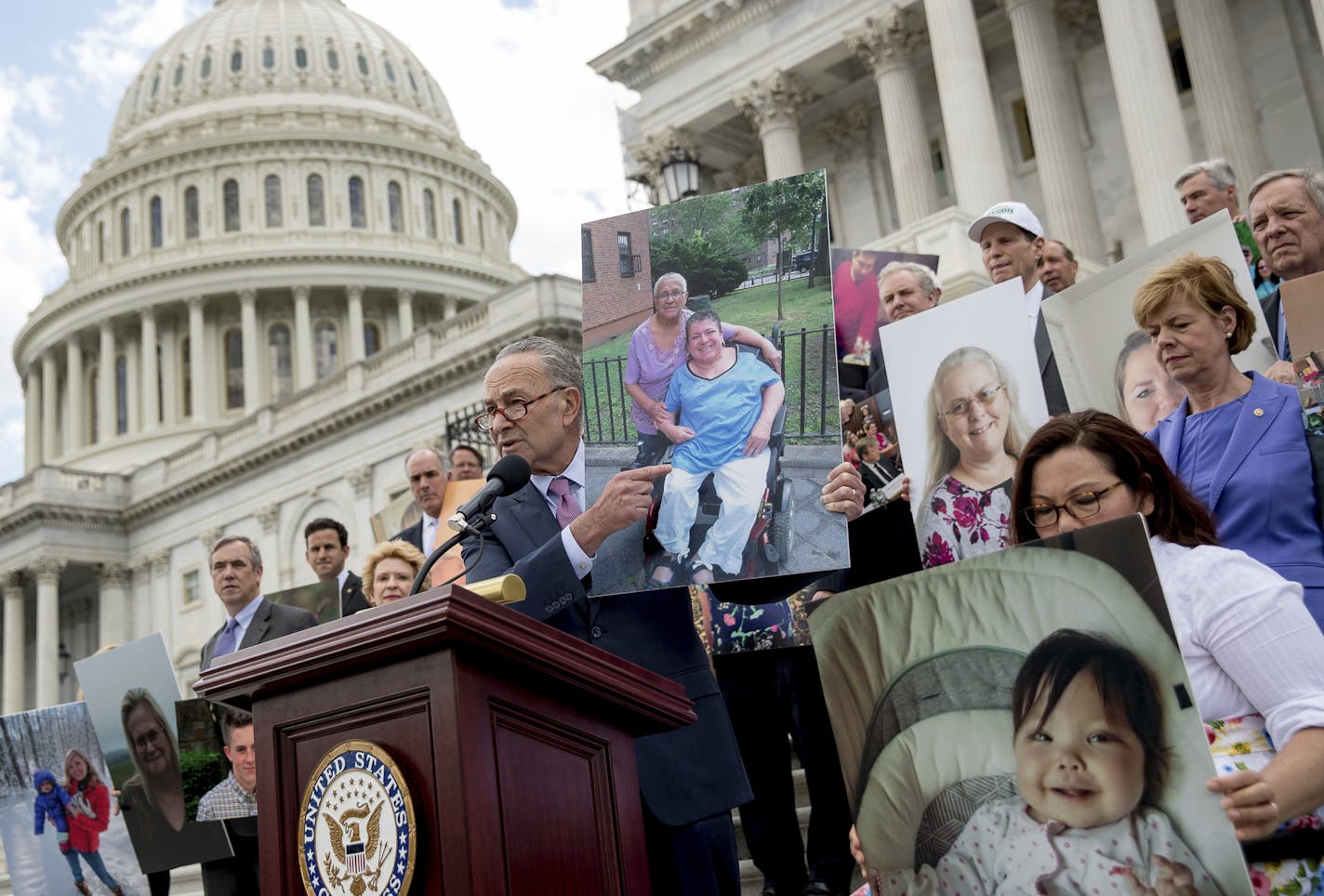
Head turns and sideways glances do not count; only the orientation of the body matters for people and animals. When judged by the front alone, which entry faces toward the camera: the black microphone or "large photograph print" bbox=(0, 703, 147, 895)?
the large photograph print

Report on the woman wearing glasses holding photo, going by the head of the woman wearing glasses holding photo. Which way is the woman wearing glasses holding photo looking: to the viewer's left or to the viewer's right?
to the viewer's left

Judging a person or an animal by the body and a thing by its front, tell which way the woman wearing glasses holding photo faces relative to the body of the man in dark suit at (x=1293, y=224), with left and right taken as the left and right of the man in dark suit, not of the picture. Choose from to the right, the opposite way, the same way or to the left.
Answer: the same way

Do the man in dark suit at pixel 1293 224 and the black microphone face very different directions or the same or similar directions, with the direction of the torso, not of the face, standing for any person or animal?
very different directions

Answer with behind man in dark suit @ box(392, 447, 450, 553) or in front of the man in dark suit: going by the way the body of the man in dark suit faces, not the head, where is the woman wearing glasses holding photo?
in front

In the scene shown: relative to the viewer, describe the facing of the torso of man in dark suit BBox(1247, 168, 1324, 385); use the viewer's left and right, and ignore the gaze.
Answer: facing the viewer and to the left of the viewer

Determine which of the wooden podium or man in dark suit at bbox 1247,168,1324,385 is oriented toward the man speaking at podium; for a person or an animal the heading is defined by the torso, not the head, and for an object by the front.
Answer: the man in dark suit

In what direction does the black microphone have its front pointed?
to the viewer's right

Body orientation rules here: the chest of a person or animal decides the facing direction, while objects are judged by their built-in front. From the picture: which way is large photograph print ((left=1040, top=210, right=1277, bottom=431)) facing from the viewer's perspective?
toward the camera

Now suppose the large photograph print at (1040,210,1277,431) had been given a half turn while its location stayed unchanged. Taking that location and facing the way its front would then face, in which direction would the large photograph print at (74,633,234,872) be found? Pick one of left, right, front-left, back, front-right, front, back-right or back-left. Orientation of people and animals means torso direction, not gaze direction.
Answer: left

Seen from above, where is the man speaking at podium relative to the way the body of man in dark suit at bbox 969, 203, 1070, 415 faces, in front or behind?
in front

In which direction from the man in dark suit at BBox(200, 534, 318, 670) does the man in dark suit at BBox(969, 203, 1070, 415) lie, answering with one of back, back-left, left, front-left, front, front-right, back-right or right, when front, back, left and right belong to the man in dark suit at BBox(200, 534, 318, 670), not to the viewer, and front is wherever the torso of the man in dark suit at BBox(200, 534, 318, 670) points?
left

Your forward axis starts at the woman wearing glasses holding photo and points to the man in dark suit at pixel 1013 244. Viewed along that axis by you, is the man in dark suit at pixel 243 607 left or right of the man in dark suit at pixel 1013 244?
left

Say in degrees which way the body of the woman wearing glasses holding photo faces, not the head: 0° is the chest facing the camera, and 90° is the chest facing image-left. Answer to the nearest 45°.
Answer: approximately 45°

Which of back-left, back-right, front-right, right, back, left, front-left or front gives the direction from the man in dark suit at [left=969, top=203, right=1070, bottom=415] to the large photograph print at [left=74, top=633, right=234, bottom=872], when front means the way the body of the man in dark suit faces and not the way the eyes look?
front-right

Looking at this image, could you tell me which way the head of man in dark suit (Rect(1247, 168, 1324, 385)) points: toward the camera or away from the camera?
toward the camera

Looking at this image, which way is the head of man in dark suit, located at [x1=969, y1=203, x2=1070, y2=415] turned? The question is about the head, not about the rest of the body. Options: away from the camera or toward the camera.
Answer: toward the camera

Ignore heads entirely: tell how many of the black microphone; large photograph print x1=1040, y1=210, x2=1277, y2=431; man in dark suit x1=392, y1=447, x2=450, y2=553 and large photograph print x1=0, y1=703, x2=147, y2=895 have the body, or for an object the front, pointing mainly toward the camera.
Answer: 3

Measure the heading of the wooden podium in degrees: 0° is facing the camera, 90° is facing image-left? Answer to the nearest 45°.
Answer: approximately 45°

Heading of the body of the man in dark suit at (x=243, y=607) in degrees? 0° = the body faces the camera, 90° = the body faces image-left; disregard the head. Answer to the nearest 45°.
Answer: approximately 45°

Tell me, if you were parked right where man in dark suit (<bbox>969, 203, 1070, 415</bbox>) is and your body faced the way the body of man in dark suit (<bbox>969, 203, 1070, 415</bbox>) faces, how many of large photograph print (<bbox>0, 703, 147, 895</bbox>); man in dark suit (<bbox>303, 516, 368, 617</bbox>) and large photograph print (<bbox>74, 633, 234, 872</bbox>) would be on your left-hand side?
0

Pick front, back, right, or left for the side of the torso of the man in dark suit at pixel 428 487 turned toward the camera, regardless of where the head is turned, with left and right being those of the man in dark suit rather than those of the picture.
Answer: front
